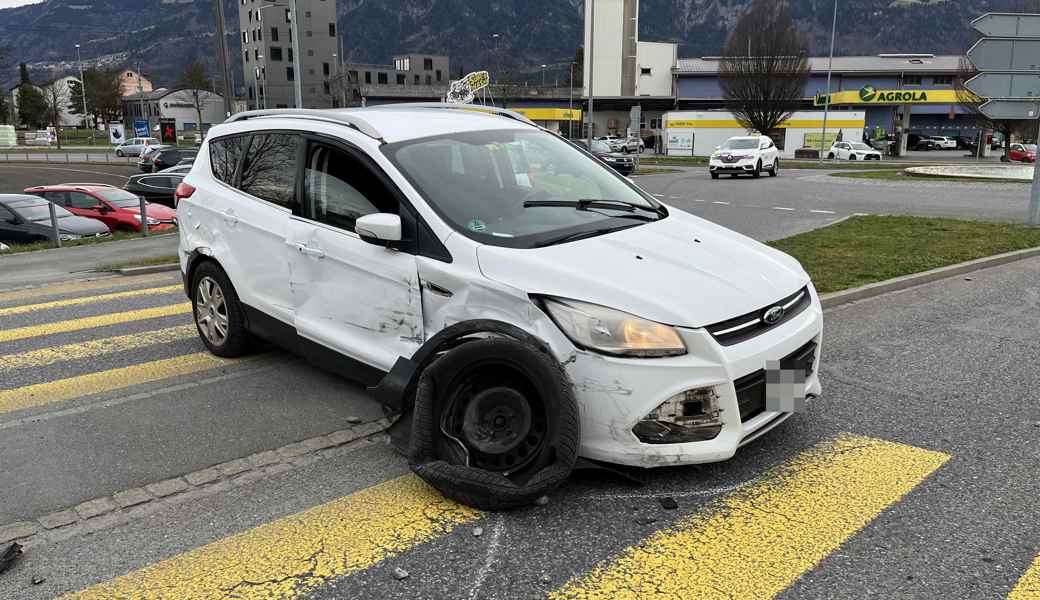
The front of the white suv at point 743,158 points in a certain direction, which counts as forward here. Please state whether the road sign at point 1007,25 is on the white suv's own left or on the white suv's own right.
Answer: on the white suv's own left

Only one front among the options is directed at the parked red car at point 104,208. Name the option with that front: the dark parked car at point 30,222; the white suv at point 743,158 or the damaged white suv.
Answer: the white suv

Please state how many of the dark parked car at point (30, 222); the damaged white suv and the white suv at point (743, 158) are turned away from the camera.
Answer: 0

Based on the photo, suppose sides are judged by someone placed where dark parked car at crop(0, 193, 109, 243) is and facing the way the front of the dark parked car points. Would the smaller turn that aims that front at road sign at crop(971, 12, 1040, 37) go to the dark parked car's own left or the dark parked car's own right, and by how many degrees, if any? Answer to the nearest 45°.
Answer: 0° — it already faces it

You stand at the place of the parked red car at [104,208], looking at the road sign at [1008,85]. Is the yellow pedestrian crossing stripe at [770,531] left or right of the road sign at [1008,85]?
right

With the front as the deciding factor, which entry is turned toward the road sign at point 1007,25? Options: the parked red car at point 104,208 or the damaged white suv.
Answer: the parked red car

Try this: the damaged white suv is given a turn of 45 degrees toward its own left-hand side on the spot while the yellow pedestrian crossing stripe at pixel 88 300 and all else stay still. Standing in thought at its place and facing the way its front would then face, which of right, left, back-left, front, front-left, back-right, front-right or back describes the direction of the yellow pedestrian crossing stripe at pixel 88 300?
back-left

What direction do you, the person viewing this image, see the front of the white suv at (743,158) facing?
facing the viewer and to the left of the viewer

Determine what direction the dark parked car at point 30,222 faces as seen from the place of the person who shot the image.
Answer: facing the viewer and to the right of the viewer

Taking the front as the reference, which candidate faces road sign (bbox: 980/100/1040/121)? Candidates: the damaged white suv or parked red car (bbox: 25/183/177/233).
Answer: the parked red car

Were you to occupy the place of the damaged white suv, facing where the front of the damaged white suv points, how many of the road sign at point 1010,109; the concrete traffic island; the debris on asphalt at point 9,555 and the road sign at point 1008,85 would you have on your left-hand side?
3

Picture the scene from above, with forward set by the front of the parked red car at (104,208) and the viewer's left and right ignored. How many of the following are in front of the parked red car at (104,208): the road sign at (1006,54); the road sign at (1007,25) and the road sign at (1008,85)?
3

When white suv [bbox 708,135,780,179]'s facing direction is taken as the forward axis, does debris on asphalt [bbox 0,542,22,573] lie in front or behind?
in front
